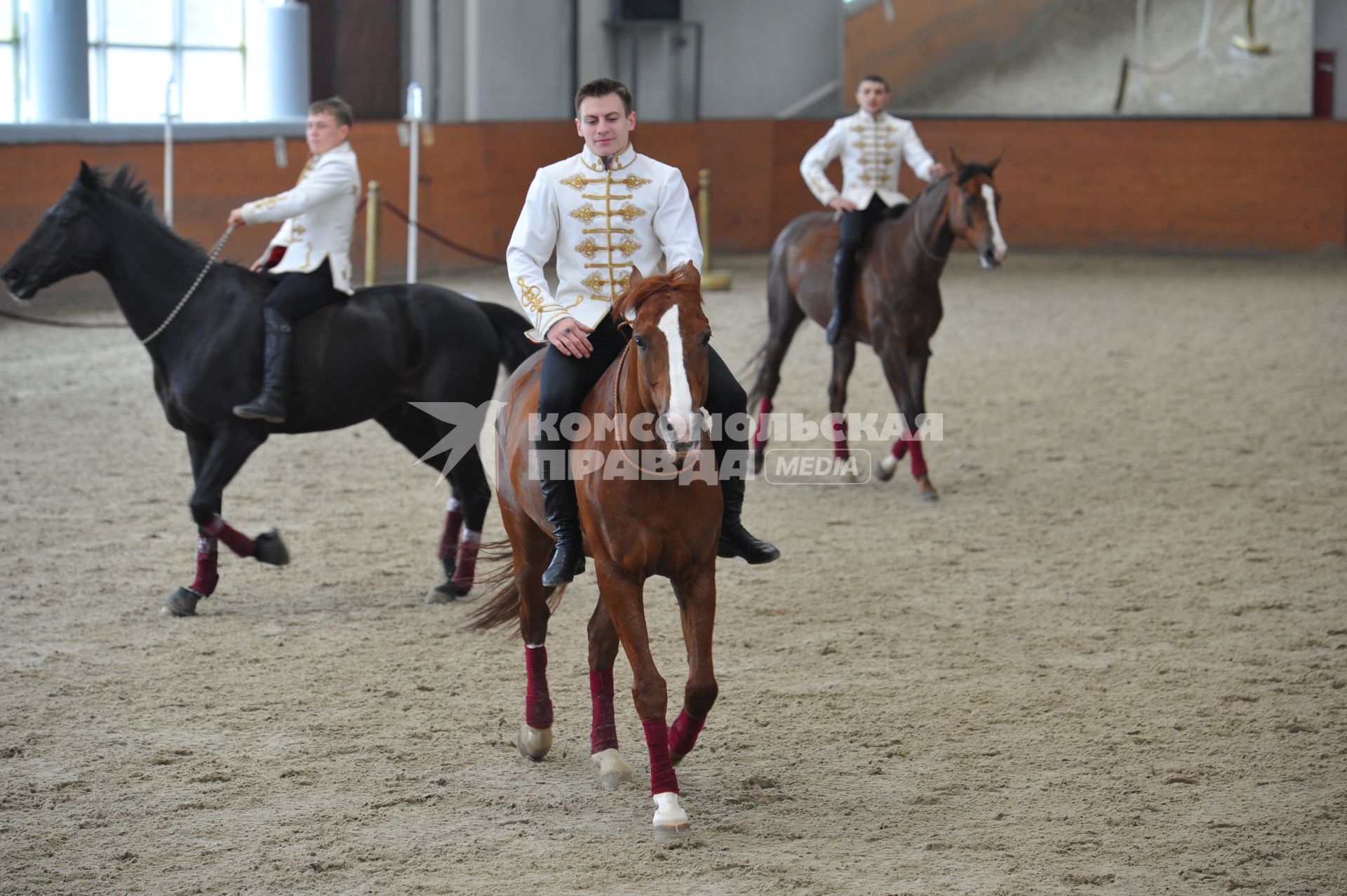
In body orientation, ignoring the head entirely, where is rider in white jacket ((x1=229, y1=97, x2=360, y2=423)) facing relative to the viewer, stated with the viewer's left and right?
facing to the left of the viewer

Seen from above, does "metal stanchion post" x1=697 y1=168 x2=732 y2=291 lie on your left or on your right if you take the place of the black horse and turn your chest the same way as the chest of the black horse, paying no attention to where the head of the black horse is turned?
on your right

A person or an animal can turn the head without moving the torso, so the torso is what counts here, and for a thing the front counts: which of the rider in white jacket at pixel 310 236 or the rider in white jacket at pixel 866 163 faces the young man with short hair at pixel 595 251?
the rider in white jacket at pixel 866 163

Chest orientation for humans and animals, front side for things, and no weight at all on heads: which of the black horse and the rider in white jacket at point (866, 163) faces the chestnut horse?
the rider in white jacket

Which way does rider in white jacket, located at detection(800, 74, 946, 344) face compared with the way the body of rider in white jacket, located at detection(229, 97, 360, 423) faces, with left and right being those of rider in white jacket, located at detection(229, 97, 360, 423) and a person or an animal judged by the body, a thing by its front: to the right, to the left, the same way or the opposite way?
to the left

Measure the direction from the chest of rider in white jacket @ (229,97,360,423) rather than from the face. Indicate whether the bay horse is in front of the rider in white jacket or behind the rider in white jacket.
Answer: behind

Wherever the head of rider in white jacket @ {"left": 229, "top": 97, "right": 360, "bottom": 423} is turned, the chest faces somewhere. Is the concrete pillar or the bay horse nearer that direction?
the concrete pillar

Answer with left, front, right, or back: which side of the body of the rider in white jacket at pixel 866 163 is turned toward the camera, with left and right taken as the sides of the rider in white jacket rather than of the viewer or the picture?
front

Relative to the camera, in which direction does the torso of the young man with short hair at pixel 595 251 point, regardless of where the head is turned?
toward the camera

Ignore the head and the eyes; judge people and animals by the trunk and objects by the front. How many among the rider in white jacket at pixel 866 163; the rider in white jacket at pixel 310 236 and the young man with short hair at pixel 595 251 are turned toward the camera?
2

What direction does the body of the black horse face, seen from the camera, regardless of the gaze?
to the viewer's left

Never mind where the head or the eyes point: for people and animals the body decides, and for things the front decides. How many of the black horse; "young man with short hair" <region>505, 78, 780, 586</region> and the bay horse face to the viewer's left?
1
